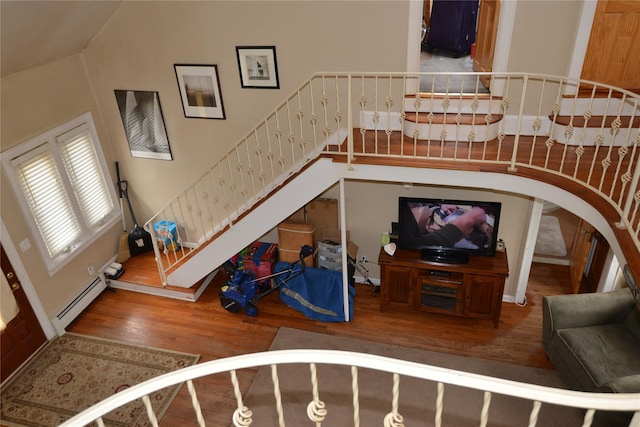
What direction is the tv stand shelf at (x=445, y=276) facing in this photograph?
toward the camera

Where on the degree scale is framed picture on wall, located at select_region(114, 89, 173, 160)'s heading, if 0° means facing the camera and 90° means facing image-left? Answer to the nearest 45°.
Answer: approximately 0°

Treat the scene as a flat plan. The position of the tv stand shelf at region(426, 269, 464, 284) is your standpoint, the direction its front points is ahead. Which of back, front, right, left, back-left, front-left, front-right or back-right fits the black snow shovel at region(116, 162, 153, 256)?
right

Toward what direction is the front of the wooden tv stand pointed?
toward the camera

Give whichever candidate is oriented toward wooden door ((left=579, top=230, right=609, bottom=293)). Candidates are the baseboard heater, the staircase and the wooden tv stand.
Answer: the baseboard heater

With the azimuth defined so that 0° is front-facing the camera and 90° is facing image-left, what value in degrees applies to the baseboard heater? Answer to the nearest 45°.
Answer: approximately 315°

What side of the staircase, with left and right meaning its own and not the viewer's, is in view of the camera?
left

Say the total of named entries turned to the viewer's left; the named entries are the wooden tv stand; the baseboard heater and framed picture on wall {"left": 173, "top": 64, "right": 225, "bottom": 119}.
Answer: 0

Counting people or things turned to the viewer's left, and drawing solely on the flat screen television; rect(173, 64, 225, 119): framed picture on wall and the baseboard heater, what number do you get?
0

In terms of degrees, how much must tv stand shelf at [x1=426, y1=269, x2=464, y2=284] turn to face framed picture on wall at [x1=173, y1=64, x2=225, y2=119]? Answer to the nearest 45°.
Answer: approximately 90° to its right

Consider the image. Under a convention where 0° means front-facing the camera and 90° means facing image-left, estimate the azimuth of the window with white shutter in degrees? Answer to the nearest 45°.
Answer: approximately 315°
